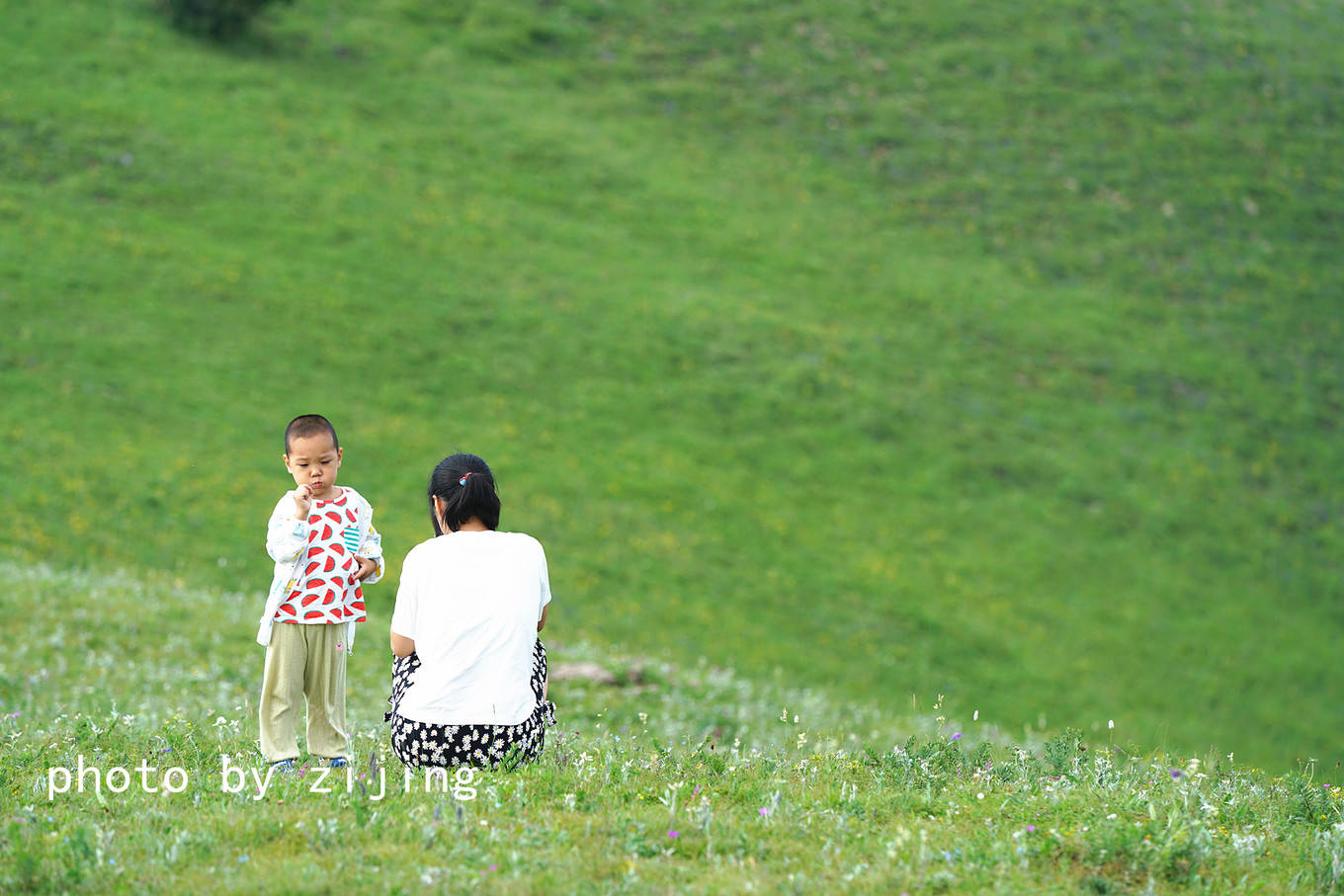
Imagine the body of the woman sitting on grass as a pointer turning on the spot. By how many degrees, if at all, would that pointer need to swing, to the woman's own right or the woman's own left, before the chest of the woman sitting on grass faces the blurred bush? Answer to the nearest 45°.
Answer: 0° — they already face it

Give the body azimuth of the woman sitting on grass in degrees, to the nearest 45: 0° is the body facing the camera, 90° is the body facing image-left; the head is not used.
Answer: approximately 180°

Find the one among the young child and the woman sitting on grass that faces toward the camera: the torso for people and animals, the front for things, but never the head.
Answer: the young child

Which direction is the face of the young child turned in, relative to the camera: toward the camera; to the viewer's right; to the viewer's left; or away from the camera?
toward the camera

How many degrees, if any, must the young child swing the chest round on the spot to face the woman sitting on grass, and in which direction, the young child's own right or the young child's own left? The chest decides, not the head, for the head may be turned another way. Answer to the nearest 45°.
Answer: approximately 45° to the young child's own left

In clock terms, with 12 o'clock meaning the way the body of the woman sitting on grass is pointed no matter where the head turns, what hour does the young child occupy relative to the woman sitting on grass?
The young child is roughly at 10 o'clock from the woman sitting on grass.

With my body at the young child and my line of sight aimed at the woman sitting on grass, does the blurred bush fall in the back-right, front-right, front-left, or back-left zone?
back-left

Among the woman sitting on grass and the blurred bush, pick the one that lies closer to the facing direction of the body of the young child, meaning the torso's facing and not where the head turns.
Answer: the woman sitting on grass

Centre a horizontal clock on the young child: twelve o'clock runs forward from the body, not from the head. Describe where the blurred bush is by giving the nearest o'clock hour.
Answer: The blurred bush is roughly at 6 o'clock from the young child.

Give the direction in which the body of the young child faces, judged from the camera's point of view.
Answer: toward the camera

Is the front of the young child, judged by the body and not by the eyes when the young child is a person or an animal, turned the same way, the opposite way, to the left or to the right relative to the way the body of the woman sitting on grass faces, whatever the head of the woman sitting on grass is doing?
the opposite way

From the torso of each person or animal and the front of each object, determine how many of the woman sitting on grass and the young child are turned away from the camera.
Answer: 1
